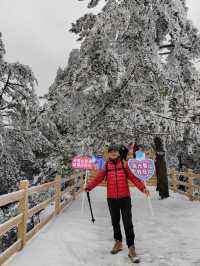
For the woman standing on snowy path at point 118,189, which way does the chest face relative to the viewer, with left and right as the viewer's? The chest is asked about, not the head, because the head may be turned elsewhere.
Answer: facing the viewer

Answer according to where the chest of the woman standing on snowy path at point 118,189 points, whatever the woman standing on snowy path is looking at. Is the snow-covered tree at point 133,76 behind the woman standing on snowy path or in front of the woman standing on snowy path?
behind
